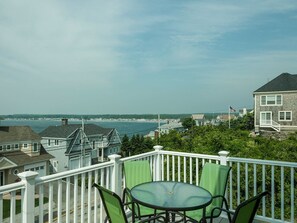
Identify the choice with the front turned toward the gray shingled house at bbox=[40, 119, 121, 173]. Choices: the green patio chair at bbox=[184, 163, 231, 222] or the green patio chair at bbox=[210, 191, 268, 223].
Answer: the green patio chair at bbox=[210, 191, 268, 223]

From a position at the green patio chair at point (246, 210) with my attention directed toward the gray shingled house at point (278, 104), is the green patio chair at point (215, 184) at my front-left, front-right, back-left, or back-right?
front-left

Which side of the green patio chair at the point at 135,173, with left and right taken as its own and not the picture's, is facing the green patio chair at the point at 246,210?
front

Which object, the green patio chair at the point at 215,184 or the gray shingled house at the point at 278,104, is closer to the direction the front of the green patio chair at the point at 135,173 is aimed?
the green patio chair

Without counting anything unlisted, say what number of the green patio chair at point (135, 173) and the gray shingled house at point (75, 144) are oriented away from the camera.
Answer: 0

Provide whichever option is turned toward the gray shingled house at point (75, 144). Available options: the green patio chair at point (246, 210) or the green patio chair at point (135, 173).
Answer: the green patio chair at point (246, 210)

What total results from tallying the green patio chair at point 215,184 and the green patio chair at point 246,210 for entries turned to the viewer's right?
0

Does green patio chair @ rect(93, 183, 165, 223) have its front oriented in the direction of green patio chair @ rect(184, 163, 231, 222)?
yes

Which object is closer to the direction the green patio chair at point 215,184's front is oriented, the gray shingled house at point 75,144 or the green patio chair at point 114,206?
the green patio chair

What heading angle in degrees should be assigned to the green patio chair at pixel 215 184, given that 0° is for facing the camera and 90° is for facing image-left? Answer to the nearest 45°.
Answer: approximately 45°

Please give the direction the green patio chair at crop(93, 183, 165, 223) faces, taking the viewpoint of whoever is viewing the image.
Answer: facing away from the viewer and to the right of the viewer

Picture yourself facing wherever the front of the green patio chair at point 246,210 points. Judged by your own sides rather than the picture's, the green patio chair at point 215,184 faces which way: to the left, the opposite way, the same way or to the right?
to the left

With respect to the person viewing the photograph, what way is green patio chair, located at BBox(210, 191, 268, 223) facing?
facing away from the viewer and to the left of the viewer

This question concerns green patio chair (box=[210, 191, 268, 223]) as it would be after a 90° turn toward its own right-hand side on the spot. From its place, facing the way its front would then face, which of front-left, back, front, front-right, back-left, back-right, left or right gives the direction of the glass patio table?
left

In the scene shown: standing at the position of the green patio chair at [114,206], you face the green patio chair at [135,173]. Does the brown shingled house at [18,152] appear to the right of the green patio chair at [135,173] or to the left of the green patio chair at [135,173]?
left

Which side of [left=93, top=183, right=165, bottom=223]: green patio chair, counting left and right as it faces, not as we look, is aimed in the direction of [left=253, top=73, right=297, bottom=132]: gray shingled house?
front

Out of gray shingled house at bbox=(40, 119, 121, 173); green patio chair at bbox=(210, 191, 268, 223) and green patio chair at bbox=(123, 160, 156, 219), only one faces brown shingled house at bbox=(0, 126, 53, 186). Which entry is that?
green patio chair at bbox=(210, 191, 268, 223)

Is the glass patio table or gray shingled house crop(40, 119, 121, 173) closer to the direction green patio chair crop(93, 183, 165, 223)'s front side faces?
the glass patio table

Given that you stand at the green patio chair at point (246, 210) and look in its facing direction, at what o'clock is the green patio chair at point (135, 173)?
the green patio chair at point (135, 173) is roughly at 12 o'clock from the green patio chair at point (246, 210).

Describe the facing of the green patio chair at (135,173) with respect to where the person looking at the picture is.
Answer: facing the viewer and to the right of the viewer
